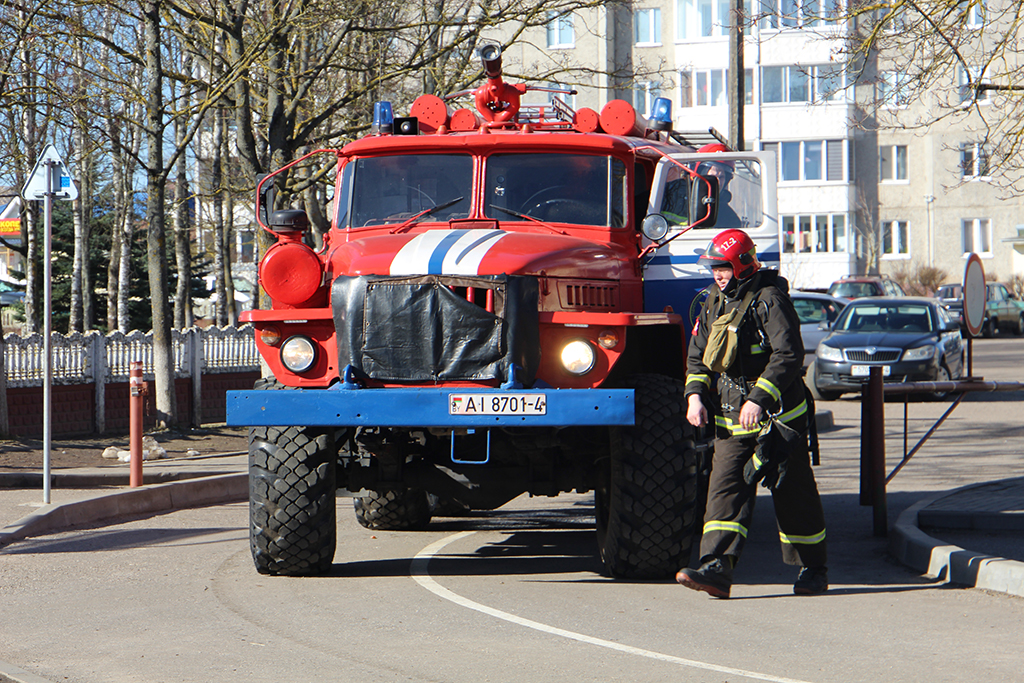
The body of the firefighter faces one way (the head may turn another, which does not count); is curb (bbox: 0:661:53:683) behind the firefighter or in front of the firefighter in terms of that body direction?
in front

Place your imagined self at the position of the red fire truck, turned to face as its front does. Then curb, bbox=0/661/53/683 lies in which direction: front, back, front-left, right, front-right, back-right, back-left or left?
front-right

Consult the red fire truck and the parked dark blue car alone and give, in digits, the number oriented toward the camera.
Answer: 2

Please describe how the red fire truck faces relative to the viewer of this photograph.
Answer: facing the viewer

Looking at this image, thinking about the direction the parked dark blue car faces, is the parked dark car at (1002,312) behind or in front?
behind

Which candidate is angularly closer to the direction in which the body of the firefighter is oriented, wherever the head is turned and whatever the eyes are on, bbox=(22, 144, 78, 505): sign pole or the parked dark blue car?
the sign pole

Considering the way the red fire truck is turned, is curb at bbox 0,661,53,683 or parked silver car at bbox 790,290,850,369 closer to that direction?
the curb

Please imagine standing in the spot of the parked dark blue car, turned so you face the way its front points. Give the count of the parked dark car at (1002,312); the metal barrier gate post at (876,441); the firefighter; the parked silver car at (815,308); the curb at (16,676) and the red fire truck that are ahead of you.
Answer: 4

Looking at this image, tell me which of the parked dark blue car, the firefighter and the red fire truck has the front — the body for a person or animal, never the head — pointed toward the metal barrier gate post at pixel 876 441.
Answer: the parked dark blue car

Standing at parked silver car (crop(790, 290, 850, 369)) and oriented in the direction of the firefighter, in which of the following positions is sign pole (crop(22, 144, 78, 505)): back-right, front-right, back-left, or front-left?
front-right

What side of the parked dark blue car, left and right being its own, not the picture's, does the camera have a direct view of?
front

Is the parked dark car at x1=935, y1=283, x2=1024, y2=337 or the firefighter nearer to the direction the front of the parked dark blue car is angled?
the firefighter

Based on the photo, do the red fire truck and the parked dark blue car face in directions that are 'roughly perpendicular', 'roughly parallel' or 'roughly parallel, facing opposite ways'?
roughly parallel

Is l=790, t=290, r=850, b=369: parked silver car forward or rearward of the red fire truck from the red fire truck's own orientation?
rearward

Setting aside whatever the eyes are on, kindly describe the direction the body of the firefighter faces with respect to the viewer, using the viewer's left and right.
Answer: facing the viewer and to the left of the viewer

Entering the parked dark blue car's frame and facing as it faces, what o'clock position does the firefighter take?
The firefighter is roughly at 12 o'clock from the parked dark blue car.

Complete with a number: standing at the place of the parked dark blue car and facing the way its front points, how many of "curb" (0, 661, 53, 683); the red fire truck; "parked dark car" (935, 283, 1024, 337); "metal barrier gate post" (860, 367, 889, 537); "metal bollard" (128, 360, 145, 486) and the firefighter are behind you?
1

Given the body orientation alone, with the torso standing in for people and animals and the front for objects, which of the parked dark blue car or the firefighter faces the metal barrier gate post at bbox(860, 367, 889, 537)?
the parked dark blue car

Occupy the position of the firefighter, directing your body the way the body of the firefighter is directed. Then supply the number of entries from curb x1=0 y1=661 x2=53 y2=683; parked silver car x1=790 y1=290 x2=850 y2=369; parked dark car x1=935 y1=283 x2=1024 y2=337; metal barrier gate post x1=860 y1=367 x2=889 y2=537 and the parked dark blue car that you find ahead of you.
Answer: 1
